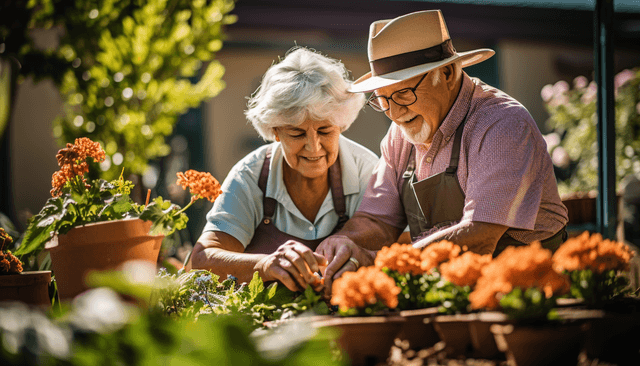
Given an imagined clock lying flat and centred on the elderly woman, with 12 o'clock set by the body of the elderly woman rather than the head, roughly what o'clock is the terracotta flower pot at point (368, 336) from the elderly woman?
The terracotta flower pot is roughly at 12 o'clock from the elderly woman.

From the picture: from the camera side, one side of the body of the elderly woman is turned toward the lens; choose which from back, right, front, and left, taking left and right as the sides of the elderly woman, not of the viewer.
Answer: front

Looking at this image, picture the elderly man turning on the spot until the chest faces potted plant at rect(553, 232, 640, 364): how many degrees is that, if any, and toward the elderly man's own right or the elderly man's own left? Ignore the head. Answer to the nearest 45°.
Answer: approximately 45° to the elderly man's own left

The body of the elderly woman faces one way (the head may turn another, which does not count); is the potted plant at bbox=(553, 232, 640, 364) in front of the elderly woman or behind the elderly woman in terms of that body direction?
in front

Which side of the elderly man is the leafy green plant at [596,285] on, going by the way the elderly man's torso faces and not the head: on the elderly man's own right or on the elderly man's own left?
on the elderly man's own left

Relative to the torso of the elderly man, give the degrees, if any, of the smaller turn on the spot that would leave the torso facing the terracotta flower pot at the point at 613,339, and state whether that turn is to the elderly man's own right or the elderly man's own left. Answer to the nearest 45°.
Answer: approximately 45° to the elderly man's own left

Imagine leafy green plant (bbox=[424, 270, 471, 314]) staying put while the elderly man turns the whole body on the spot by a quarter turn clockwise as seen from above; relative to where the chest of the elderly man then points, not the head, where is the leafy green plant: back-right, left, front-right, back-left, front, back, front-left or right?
back-left

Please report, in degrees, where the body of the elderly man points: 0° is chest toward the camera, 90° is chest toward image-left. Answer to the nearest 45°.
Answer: approximately 45°

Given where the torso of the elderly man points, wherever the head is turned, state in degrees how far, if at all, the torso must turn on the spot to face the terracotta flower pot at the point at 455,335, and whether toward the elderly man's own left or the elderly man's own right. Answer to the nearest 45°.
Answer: approximately 45° to the elderly man's own left

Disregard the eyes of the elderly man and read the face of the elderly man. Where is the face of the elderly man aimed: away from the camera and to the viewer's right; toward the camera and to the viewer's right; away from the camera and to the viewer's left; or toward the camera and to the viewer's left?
toward the camera and to the viewer's left

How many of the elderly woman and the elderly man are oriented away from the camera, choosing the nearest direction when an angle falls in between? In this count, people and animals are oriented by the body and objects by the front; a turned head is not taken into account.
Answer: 0

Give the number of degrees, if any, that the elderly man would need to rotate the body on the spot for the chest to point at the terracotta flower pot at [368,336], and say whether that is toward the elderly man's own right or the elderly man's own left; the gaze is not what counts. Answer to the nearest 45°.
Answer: approximately 45° to the elderly man's own left

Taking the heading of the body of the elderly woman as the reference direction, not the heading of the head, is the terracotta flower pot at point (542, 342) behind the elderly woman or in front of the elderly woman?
in front
